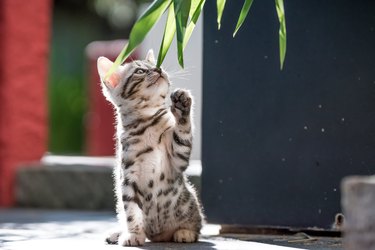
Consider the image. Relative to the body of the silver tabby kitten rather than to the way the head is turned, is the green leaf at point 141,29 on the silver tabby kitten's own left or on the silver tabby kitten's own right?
on the silver tabby kitten's own right

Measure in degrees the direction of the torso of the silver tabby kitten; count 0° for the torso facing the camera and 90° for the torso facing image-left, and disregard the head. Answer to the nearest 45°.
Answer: approximately 315°

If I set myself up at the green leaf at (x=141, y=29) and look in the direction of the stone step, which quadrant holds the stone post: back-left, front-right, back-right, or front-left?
back-right

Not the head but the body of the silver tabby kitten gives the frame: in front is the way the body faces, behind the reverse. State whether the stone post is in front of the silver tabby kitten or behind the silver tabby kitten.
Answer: in front
